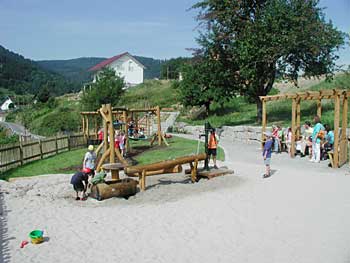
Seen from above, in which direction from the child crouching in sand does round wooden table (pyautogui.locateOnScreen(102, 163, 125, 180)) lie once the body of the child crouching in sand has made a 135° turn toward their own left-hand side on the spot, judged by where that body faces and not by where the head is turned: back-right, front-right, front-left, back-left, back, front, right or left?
back-right

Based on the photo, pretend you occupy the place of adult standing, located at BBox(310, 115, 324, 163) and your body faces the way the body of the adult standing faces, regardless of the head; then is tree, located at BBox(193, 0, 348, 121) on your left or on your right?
on your right

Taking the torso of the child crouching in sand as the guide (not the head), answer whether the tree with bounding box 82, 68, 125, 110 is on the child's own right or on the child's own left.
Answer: on the child's own left

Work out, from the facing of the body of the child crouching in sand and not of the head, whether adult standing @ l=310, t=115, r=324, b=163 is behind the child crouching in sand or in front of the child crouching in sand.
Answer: in front

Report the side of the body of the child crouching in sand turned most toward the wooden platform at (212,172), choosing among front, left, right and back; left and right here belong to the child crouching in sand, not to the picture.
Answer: front

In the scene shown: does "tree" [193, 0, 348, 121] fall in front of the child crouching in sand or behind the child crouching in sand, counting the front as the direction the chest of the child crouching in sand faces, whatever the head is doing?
in front

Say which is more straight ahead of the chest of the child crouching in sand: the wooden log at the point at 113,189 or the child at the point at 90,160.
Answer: the wooden log

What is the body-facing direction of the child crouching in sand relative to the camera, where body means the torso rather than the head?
to the viewer's right

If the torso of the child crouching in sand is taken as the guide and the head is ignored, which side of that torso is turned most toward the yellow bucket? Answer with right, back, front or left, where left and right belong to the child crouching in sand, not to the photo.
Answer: right

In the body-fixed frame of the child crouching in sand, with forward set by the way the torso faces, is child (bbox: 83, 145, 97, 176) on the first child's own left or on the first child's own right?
on the first child's own left

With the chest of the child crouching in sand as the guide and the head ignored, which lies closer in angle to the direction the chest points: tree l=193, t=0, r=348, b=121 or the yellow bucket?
the tree
